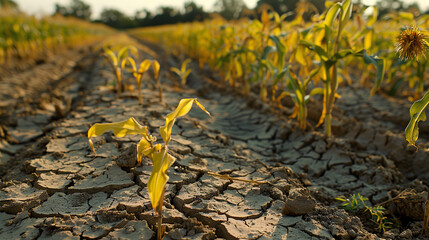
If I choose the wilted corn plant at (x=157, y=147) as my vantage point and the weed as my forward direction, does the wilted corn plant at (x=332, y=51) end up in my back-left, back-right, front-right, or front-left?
front-left

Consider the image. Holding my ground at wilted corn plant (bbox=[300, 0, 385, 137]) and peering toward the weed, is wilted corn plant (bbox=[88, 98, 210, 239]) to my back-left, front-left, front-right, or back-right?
front-right

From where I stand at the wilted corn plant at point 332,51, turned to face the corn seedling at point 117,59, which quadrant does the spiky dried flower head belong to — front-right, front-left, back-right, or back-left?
back-right

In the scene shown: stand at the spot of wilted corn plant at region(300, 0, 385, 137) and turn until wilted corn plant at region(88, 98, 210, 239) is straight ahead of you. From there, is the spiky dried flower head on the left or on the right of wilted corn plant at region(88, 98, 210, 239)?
left

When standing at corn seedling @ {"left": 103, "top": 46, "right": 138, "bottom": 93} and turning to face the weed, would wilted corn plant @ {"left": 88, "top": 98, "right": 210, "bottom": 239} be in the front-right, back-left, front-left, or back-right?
front-right

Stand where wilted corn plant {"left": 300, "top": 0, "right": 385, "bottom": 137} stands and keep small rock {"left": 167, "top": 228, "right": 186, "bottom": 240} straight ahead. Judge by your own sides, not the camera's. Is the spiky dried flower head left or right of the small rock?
left
